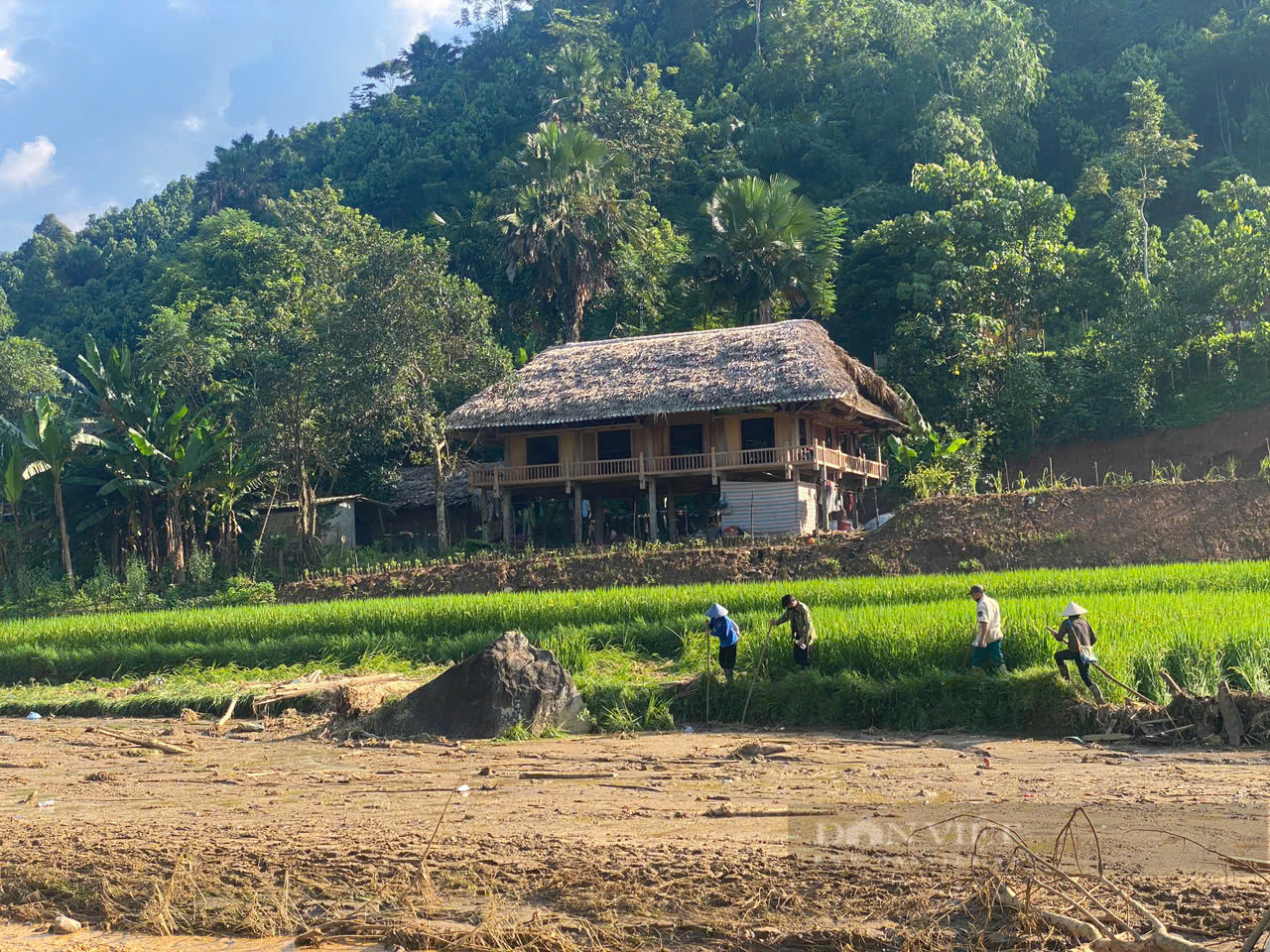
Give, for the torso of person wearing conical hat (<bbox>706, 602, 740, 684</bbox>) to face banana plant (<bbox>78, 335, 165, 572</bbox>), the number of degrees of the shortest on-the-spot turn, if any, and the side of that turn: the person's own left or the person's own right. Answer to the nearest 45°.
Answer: approximately 45° to the person's own right

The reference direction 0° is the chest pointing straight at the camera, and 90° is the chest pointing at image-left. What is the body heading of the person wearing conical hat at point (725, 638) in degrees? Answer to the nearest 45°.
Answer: approximately 90°

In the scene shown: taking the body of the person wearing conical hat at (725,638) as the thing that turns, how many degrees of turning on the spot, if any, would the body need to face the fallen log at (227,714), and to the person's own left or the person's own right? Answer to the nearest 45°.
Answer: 0° — they already face it

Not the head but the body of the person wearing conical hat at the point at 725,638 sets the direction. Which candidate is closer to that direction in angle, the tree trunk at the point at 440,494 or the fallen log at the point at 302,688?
the fallen log

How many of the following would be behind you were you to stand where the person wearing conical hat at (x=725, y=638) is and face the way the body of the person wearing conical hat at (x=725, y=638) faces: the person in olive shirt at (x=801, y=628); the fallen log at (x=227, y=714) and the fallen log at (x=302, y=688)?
1
